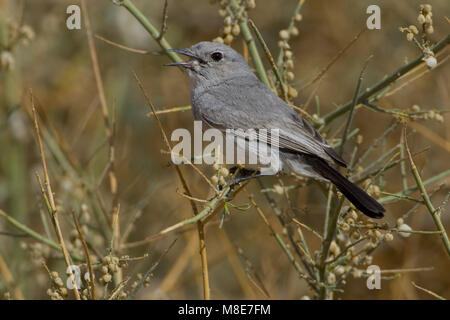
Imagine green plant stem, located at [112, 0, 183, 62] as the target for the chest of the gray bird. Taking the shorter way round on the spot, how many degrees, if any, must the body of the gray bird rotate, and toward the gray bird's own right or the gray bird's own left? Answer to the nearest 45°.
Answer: approximately 45° to the gray bird's own left

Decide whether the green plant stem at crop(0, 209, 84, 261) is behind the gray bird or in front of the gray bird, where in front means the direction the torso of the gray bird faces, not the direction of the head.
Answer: in front

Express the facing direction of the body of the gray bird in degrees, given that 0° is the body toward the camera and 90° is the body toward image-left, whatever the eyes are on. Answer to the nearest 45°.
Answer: approximately 90°

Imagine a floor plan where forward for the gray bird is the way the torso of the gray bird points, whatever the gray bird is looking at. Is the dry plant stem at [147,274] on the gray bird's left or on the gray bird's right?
on the gray bird's left
